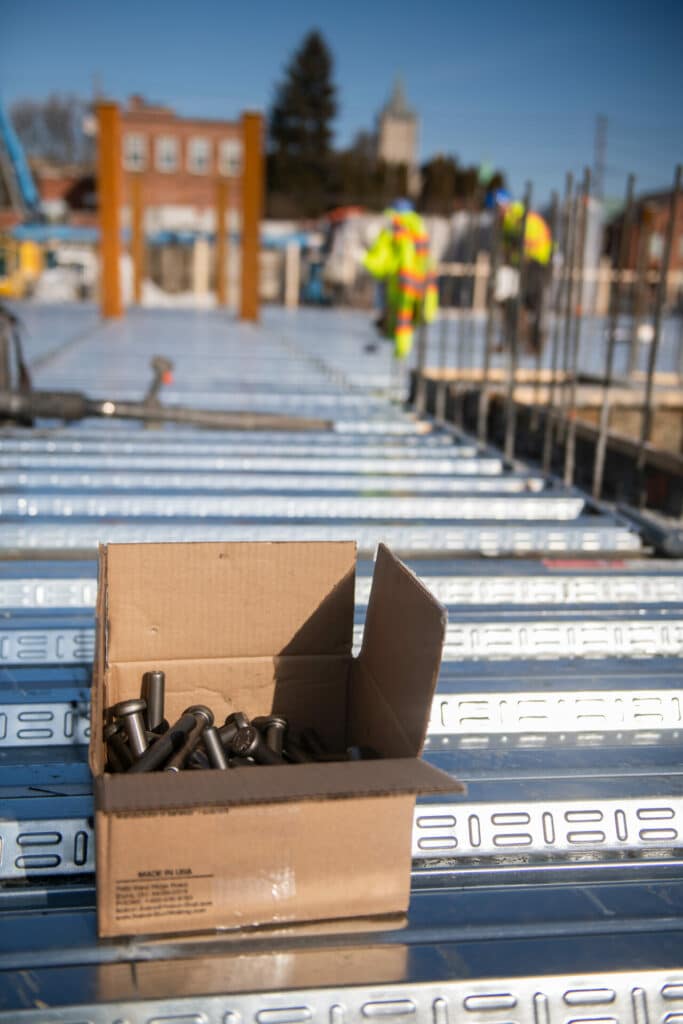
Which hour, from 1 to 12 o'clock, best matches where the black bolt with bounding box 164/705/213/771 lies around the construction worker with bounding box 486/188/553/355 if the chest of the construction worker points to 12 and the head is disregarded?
The black bolt is roughly at 9 o'clock from the construction worker.

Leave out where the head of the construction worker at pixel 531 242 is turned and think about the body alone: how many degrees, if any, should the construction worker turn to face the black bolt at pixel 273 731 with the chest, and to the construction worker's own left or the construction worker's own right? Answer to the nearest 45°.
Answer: approximately 90° to the construction worker's own left

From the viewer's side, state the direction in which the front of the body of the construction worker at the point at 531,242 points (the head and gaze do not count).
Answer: to the viewer's left

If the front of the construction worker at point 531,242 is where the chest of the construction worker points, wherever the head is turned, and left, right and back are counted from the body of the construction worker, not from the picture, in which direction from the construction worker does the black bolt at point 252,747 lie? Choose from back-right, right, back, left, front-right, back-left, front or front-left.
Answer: left

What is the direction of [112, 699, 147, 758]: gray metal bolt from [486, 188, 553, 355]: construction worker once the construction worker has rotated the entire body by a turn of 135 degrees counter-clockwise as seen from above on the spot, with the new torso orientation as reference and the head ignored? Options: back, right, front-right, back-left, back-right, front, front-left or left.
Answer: front-right

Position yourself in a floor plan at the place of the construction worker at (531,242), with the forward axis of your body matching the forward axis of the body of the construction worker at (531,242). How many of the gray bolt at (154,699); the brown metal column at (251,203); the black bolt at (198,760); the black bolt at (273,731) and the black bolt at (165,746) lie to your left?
4

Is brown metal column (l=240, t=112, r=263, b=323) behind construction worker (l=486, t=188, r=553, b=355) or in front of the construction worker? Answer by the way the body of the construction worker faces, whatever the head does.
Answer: in front

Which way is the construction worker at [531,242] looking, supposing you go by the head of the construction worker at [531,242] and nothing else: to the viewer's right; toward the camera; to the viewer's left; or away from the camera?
to the viewer's left

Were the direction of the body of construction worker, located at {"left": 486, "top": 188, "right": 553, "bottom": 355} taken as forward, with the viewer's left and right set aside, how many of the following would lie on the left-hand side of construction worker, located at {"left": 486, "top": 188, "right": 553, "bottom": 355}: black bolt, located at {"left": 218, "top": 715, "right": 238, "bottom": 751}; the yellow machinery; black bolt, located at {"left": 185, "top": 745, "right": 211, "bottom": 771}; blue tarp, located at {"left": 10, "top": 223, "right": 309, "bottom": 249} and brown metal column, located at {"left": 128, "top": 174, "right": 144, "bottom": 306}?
2

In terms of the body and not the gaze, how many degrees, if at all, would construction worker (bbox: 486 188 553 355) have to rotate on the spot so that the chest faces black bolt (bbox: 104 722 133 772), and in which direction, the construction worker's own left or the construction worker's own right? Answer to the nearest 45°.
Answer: approximately 90° to the construction worker's own left

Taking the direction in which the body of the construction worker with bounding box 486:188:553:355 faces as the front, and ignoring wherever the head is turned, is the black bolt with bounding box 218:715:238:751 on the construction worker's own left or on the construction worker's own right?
on the construction worker's own left

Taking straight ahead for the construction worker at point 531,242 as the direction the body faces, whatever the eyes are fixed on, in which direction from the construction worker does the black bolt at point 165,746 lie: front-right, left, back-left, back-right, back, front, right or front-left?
left

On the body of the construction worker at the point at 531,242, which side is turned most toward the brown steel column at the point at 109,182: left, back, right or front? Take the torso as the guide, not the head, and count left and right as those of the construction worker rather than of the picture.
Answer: front

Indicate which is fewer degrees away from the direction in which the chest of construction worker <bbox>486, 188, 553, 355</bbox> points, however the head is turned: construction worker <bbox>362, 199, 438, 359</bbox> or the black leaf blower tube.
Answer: the construction worker
